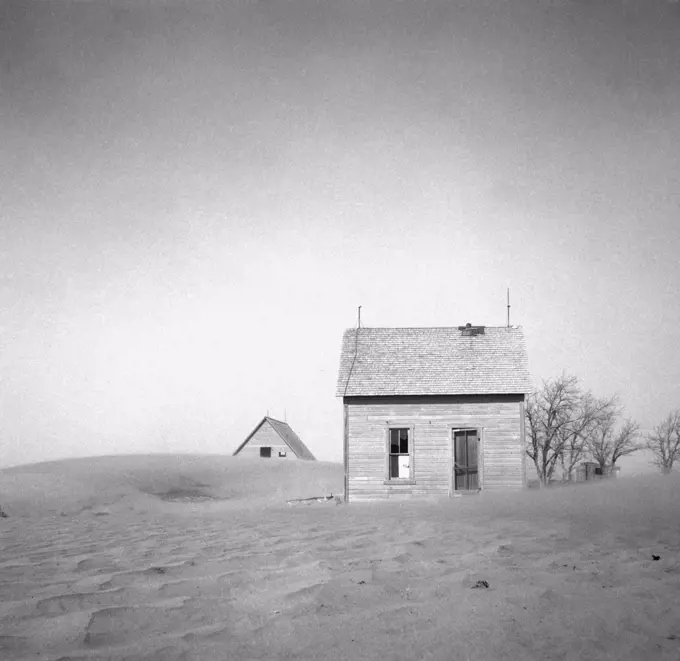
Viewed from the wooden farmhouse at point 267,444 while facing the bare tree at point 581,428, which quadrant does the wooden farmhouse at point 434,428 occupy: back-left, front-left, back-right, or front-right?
front-right

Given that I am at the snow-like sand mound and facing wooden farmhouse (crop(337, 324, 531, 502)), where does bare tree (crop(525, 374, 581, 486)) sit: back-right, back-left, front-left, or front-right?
front-left

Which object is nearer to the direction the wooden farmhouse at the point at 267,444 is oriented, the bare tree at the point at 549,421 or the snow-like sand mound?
the snow-like sand mound

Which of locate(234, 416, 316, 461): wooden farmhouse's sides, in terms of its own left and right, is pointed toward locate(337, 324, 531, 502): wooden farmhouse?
front

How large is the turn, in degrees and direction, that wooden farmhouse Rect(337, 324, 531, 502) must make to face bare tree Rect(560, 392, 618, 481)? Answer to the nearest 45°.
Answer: approximately 135° to its left

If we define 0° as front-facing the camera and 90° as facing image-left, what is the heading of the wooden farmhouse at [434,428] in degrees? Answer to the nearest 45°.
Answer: approximately 0°

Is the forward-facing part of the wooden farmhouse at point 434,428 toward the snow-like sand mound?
no

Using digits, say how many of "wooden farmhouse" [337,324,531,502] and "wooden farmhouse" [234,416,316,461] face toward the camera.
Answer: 2

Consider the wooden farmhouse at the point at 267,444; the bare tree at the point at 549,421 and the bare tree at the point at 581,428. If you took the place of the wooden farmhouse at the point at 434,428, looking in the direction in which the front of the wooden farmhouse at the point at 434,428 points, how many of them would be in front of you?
0

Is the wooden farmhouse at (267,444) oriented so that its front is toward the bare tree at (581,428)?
no

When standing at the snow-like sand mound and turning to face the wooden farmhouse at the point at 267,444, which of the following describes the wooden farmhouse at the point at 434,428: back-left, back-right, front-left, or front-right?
back-right

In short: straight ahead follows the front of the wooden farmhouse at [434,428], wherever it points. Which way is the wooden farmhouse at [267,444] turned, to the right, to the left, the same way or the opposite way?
the same way

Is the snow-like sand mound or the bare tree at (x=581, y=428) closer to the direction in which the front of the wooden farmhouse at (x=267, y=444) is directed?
the snow-like sand mound

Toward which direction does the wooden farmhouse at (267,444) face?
toward the camera

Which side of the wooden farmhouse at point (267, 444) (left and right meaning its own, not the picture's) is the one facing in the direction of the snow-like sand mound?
front
